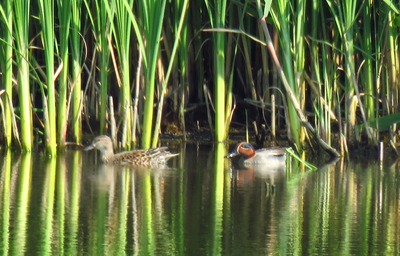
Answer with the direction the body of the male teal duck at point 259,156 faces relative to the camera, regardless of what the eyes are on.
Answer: to the viewer's left

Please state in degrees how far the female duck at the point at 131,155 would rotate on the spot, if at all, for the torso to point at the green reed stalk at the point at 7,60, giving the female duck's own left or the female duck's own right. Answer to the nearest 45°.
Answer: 0° — it already faces it

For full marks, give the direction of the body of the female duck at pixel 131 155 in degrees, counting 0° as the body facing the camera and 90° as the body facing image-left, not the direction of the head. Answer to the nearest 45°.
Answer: approximately 90°

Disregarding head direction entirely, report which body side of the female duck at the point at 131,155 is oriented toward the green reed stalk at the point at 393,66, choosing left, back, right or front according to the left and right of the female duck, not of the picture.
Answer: back

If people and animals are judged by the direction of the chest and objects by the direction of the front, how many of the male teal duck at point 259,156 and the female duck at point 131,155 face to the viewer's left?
2
